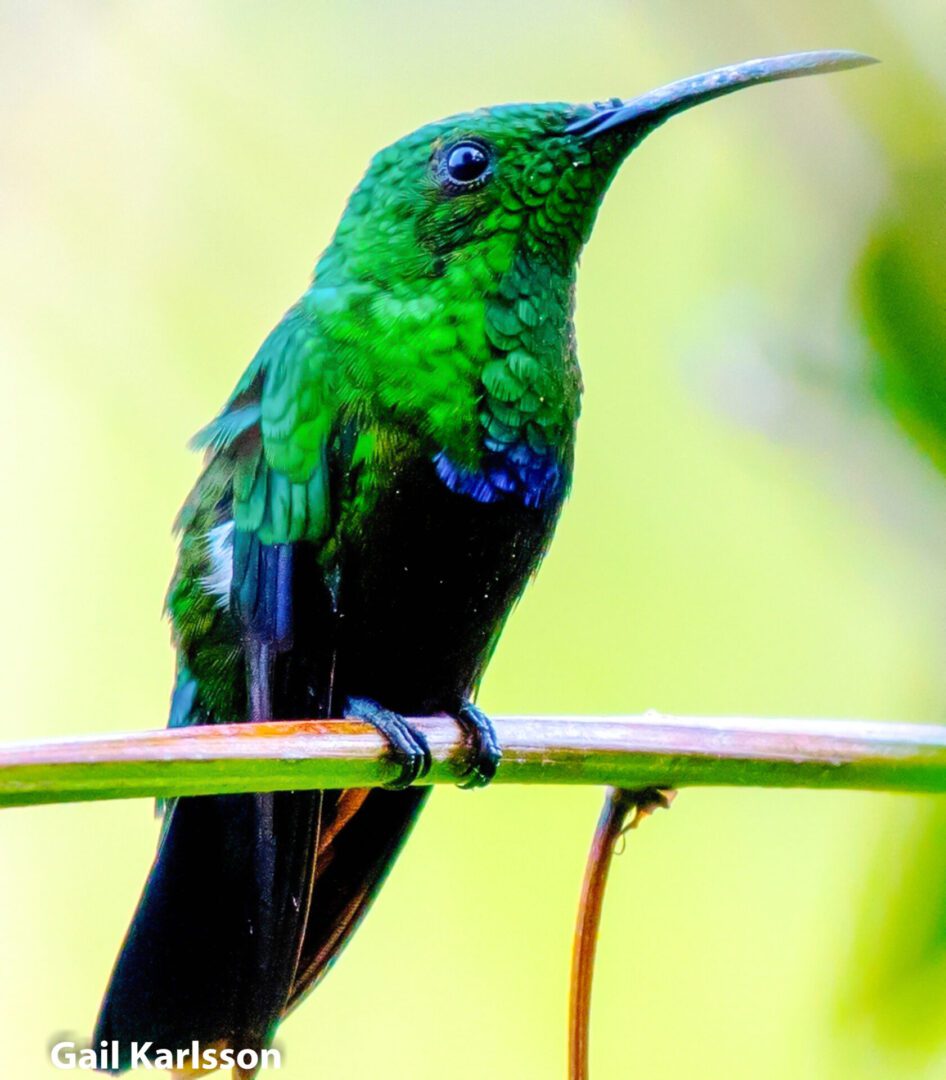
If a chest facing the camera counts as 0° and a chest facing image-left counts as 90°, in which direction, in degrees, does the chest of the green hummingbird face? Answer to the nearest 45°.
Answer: approximately 315°
